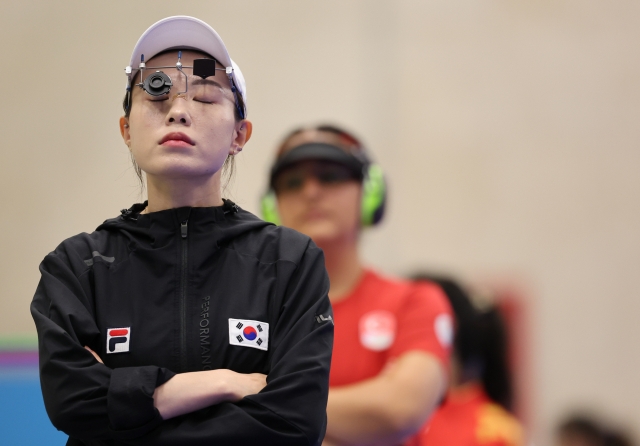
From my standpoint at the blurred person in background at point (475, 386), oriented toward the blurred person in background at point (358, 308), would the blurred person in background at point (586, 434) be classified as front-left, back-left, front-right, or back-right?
back-left

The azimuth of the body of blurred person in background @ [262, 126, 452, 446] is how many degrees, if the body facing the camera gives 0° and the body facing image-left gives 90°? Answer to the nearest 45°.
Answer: approximately 45°

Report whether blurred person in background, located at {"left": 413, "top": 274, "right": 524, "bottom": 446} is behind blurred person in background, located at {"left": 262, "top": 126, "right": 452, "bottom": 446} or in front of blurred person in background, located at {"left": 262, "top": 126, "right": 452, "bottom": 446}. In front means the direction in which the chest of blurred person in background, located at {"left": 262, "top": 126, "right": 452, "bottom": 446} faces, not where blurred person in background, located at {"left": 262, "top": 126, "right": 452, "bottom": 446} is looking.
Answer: behind

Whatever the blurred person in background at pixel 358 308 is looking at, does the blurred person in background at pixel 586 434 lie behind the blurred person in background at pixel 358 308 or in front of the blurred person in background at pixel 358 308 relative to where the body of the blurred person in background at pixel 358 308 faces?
behind
